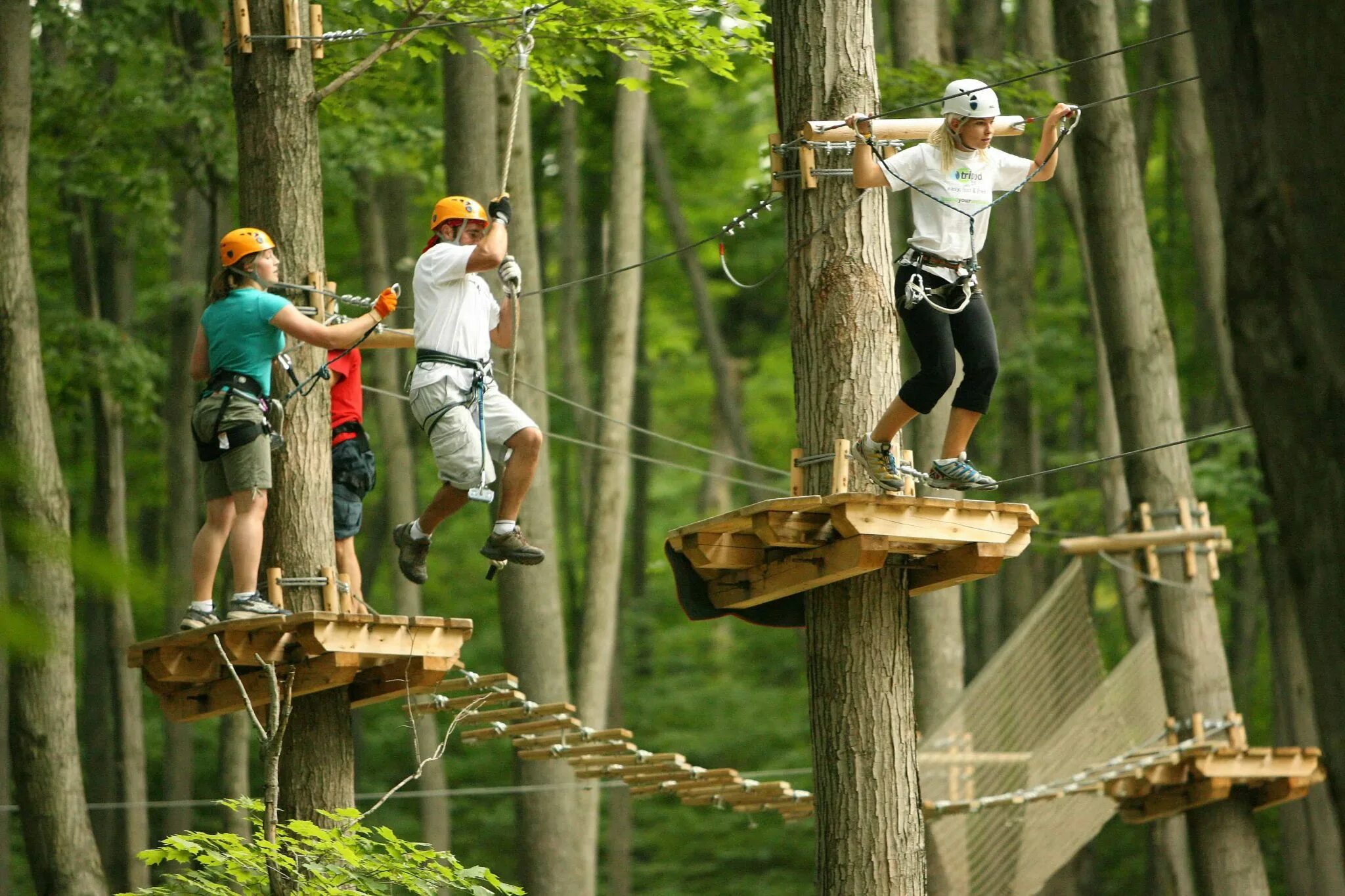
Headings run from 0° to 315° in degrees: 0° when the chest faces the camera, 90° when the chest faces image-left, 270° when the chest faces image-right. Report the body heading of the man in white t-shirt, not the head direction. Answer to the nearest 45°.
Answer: approximately 315°

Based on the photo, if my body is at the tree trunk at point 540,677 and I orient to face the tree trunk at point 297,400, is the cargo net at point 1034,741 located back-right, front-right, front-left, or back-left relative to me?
back-left

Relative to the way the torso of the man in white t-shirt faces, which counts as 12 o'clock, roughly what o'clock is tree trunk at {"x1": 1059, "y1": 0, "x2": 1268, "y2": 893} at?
The tree trunk is roughly at 9 o'clock from the man in white t-shirt.

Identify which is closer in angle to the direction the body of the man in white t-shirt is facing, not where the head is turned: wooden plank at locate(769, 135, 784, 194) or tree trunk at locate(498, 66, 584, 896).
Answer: the wooden plank

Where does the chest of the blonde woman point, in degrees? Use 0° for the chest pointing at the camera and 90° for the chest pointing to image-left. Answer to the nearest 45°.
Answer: approximately 315°

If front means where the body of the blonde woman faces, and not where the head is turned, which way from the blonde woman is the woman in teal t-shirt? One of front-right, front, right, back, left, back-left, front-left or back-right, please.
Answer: back-right

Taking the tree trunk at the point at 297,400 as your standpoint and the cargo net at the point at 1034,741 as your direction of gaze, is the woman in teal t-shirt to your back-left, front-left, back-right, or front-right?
back-right

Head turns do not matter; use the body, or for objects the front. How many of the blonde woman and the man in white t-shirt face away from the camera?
0

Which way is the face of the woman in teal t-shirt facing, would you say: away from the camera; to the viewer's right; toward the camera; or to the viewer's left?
to the viewer's right

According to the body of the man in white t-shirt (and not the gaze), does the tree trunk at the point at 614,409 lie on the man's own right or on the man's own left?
on the man's own left

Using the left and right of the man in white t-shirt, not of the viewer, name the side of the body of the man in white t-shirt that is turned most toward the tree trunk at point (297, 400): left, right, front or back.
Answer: back

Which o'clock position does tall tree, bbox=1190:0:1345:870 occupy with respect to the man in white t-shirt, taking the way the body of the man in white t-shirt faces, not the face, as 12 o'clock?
The tall tree is roughly at 1 o'clock from the man in white t-shirt.
